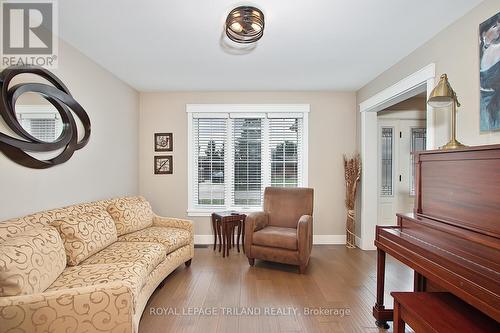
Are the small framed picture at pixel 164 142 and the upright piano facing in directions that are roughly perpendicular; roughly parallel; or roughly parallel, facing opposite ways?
roughly perpendicular

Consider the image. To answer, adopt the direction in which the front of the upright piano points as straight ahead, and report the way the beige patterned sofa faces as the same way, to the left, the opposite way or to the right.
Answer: the opposite way

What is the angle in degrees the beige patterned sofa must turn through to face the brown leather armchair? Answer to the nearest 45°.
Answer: approximately 45° to its left

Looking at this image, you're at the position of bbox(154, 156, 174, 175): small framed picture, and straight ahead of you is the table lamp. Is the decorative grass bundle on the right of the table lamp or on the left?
left

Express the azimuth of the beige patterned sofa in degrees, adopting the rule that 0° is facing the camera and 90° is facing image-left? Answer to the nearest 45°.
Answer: approximately 315°

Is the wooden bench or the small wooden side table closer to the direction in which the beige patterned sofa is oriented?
the wooden bench

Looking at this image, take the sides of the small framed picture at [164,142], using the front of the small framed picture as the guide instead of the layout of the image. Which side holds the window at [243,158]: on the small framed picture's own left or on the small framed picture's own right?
on the small framed picture's own left

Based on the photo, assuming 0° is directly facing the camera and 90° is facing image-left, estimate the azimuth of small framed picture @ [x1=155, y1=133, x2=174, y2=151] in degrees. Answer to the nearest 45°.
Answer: approximately 0°

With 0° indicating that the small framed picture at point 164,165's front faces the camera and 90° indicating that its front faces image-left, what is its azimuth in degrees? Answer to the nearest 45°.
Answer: approximately 0°
